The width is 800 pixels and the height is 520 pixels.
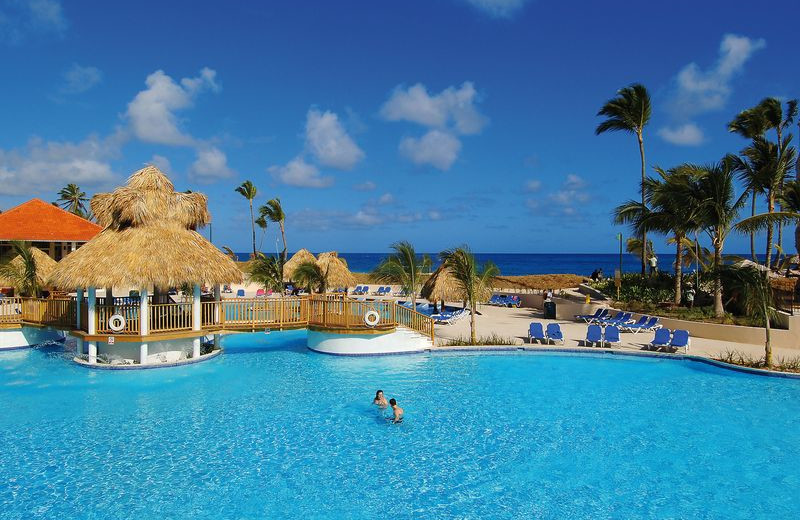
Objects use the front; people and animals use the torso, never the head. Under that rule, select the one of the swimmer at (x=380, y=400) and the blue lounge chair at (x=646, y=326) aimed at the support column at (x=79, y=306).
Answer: the blue lounge chair

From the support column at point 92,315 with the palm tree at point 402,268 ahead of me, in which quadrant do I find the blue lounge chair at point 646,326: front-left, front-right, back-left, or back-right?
front-right

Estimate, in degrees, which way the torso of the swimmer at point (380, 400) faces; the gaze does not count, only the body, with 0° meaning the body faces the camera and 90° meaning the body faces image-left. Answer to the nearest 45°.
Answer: approximately 315°

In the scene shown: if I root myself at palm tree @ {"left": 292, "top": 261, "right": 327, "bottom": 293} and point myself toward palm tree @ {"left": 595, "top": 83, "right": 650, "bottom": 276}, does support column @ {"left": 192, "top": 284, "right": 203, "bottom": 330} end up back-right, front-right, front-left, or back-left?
back-right

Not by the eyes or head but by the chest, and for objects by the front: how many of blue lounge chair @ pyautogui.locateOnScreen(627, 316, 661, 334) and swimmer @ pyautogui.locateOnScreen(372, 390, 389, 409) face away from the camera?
0

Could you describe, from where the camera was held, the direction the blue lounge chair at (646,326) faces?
facing the viewer and to the left of the viewer

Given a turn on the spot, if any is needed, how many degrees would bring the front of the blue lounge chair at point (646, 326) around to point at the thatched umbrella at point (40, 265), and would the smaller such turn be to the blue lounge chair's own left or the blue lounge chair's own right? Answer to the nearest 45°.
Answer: approximately 45° to the blue lounge chair's own right

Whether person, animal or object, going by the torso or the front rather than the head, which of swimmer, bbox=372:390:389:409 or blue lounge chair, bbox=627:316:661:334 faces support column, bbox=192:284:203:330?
the blue lounge chair
